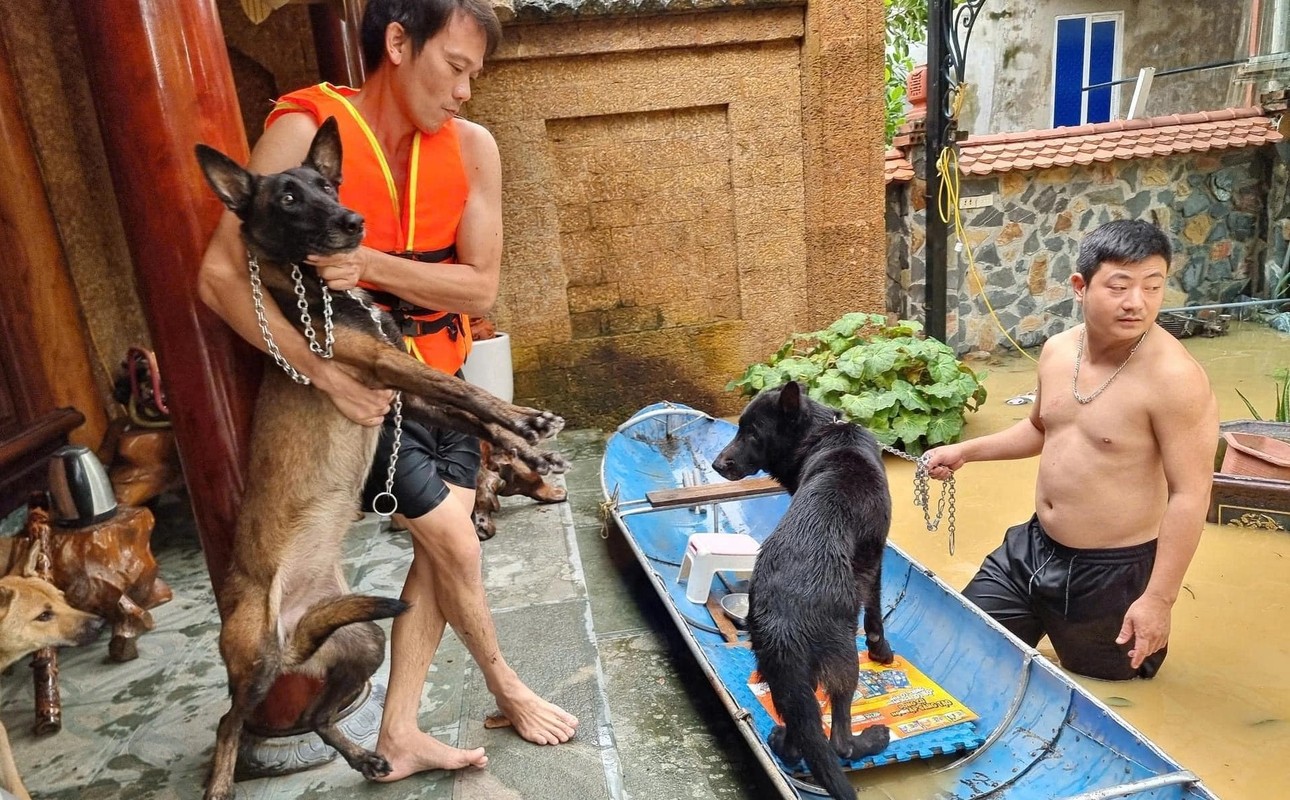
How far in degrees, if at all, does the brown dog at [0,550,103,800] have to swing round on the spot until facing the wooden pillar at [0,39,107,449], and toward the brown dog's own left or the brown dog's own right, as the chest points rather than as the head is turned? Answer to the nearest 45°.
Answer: approximately 90° to the brown dog's own left

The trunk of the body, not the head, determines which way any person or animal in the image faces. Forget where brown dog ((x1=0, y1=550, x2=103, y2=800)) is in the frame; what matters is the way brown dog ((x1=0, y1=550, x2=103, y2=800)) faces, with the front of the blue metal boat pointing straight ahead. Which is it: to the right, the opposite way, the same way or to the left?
to the right

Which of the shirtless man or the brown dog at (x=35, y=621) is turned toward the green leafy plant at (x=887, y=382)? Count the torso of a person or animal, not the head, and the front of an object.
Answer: the brown dog

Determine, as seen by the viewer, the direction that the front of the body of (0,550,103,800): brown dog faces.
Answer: to the viewer's right

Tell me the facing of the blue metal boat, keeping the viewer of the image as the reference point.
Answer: facing away from the viewer and to the left of the viewer

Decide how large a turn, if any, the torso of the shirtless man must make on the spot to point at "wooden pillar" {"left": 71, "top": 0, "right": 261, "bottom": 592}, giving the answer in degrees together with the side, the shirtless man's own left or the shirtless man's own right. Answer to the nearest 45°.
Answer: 0° — they already face it

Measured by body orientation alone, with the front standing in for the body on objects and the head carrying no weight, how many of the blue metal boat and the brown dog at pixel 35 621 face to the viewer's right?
1

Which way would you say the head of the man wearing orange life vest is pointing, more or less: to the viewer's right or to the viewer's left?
to the viewer's right

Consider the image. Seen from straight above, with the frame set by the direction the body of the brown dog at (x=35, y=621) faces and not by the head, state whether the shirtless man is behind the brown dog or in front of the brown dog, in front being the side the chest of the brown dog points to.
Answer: in front

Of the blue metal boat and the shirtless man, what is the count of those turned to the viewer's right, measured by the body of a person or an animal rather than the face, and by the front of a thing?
0
